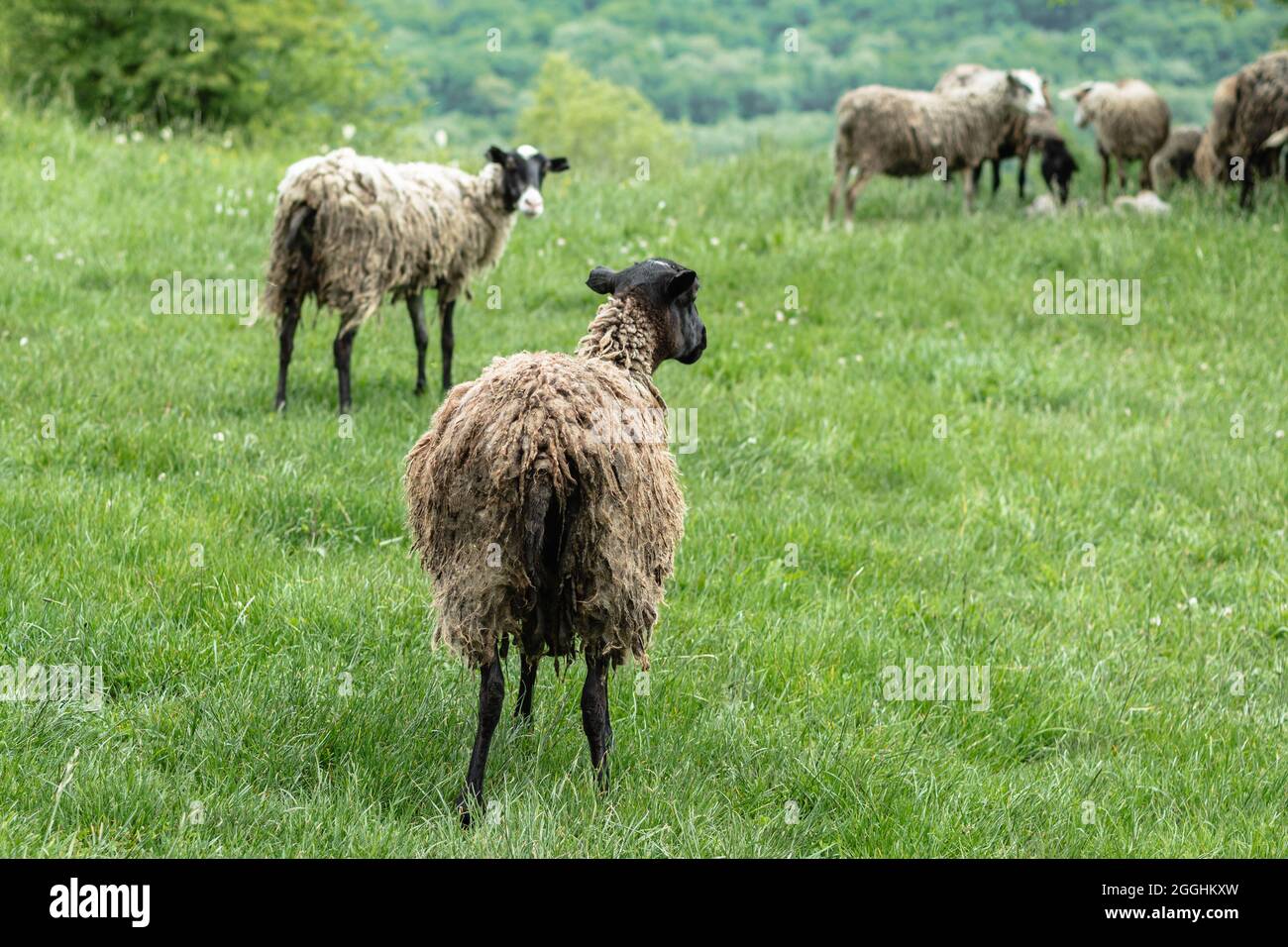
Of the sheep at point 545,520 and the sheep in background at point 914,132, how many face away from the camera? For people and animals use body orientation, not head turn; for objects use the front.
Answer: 1

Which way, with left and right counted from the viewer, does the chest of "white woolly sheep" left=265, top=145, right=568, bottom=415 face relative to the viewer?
facing away from the viewer and to the right of the viewer

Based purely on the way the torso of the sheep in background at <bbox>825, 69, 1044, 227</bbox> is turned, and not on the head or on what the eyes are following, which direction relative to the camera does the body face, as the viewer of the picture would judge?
to the viewer's right

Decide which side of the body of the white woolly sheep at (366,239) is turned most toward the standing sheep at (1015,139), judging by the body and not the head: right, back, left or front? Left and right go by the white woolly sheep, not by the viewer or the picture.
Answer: front

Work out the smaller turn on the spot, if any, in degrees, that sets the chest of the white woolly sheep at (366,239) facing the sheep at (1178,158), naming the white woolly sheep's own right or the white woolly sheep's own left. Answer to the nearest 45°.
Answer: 0° — it already faces it

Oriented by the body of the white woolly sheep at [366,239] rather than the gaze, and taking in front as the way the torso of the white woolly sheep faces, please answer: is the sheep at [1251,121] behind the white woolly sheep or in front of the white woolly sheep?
in front

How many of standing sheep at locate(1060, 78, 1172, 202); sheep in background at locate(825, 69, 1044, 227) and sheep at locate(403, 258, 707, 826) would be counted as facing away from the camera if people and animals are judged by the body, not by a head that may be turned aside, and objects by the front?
1

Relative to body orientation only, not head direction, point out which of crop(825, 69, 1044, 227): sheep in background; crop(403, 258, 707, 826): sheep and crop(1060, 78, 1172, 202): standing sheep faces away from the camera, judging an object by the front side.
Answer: the sheep

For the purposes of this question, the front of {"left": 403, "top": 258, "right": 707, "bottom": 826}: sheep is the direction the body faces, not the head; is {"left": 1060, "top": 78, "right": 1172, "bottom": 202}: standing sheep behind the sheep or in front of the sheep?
in front

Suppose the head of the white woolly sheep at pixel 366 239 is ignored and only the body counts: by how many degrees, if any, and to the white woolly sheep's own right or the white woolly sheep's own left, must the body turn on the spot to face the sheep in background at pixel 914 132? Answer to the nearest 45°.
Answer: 0° — it already faces it

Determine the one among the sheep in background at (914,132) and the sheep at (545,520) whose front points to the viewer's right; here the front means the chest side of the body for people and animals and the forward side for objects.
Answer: the sheep in background

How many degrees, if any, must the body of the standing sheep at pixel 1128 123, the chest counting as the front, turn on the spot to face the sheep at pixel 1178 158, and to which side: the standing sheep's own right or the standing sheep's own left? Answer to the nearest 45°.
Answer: approximately 135° to the standing sheep's own right

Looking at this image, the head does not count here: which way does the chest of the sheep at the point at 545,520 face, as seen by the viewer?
away from the camera

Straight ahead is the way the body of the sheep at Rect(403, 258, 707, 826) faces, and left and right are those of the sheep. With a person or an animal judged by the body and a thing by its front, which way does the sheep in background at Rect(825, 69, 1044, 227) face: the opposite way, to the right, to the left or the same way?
to the right

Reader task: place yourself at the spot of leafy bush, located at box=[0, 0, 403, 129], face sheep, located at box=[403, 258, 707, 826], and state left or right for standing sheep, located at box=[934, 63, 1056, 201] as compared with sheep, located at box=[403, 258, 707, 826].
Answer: left
